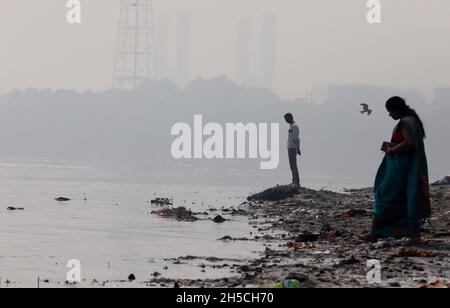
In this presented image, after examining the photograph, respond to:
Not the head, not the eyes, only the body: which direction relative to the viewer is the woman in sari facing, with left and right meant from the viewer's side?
facing to the left of the viewer

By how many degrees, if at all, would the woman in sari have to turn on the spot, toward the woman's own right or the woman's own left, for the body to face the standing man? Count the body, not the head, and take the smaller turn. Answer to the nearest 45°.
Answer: approximately 90° to the woman's own right

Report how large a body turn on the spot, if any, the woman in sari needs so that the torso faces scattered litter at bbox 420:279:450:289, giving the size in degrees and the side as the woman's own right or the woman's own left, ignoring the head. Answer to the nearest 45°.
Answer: approximately 90° to the woman's own left

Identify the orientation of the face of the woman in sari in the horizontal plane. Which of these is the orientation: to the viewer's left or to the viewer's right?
to the viewer's left
